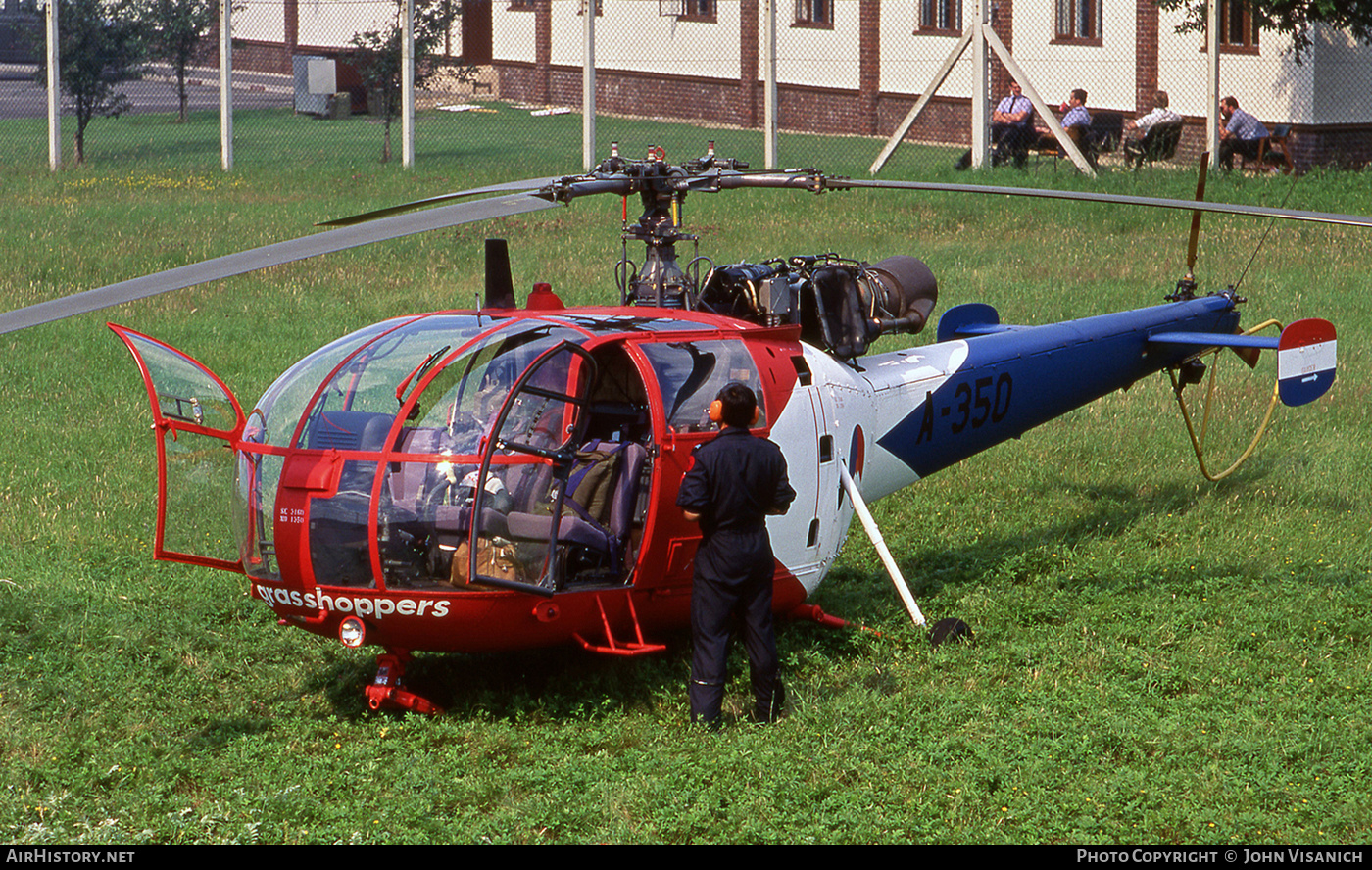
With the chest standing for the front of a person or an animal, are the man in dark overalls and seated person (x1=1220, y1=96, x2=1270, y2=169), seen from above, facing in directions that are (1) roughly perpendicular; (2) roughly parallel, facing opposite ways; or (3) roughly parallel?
roughly perpendicular

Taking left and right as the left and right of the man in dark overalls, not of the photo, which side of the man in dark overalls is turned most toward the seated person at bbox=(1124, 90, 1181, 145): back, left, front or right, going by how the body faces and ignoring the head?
front

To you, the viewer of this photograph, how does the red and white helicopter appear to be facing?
facing the viewer and to the left of the viewer

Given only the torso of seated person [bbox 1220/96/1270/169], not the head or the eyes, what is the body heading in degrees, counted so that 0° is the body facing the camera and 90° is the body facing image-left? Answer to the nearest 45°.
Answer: approximately 90°

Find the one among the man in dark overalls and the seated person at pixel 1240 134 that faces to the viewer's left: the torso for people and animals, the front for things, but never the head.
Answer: the seated person

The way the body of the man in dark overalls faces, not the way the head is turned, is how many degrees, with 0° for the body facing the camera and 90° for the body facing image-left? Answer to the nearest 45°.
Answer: approximately 180°

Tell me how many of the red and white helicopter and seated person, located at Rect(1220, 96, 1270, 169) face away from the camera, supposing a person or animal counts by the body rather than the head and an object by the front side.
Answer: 0
